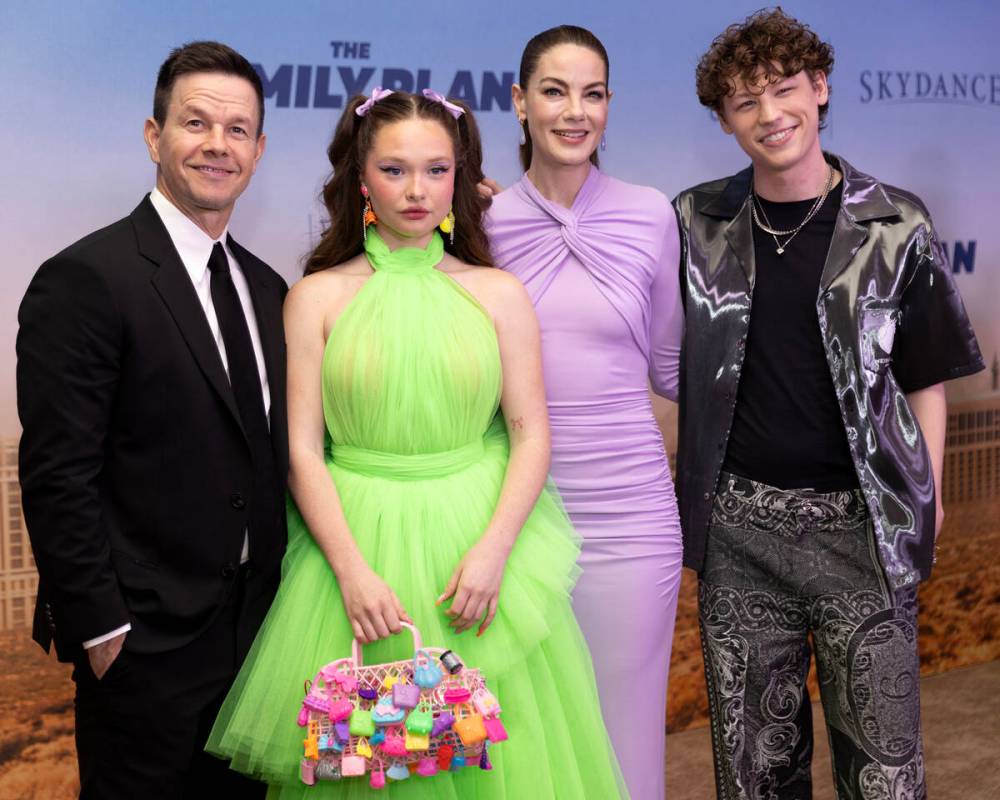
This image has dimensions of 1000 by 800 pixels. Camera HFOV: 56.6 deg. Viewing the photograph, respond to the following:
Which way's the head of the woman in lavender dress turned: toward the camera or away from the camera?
toward the camera

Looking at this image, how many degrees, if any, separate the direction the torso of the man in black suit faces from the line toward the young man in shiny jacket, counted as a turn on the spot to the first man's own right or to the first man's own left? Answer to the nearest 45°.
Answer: approximately 45° to the first man's own left

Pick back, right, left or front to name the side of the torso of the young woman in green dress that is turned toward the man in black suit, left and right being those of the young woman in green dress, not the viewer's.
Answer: right

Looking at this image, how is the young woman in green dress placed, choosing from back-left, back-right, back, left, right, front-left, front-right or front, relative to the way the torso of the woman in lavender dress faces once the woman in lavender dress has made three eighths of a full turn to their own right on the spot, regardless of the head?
left

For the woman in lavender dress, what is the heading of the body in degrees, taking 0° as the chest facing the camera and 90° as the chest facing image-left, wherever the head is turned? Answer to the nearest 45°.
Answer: approximately 0°

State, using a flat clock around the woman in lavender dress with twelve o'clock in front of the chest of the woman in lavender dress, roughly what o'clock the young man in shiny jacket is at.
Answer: The young man in shiny jacket is roughly at 9 o'clock from the woman in lavender dress.

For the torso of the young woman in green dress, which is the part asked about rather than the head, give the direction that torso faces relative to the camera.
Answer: toward the camera

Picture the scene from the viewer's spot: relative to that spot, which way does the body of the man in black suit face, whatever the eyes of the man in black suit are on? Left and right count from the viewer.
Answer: facing the viewer and to the right of the viewer

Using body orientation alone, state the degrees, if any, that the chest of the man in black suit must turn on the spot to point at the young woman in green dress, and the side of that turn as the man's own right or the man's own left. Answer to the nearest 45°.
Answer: approximately 45° to the man's own left
